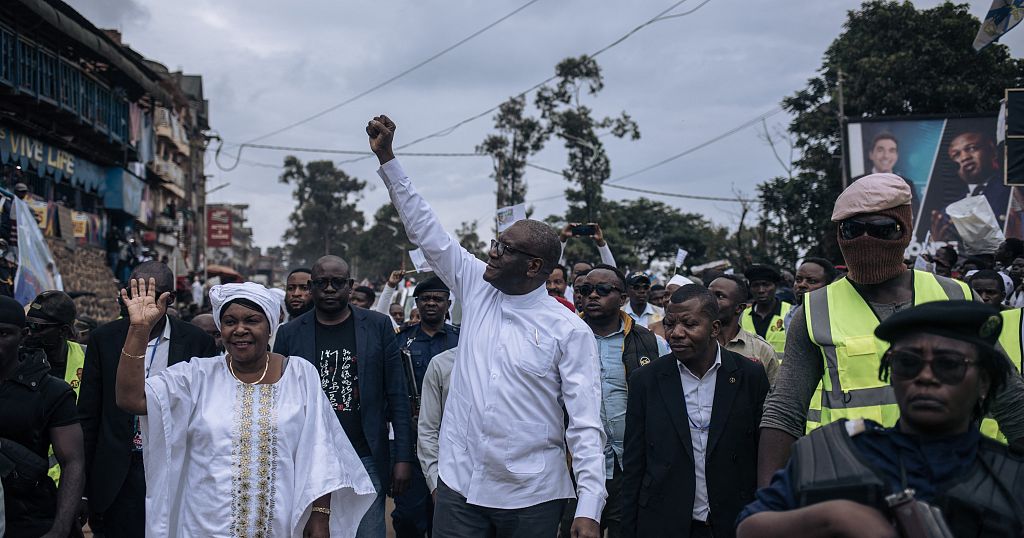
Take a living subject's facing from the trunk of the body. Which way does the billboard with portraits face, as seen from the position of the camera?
facing the viewer

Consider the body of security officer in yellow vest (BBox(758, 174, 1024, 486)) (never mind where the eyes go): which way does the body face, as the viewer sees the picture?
toward the camera

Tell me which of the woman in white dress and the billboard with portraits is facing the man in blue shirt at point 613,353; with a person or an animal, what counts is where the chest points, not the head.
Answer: the billboard with portraits

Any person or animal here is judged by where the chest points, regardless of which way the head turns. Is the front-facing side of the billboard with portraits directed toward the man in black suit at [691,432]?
yes

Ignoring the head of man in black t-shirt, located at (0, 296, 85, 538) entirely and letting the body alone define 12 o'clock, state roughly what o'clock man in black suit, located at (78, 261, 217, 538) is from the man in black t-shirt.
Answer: The man in black suit is roughly at 7 o'clock from the man in black t-shirt.

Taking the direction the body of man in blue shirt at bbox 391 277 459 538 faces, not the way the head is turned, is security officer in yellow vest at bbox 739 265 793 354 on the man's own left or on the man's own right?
on the man's own left

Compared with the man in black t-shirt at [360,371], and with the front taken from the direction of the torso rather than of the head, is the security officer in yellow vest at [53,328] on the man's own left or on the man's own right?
on the man's own right

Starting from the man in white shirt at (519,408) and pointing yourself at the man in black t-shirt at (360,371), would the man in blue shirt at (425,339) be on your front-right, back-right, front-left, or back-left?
front-right

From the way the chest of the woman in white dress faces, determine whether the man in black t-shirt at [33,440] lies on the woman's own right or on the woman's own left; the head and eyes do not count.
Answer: on the woman's own right

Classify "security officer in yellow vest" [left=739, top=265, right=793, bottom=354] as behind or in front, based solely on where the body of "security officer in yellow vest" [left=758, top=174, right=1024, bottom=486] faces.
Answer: behind

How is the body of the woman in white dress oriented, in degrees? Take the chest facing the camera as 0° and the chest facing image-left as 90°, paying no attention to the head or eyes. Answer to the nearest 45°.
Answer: approximately 0°

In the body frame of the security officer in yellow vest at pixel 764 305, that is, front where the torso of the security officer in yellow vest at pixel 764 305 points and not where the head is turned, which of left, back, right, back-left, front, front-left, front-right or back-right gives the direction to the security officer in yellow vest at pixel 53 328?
front-right

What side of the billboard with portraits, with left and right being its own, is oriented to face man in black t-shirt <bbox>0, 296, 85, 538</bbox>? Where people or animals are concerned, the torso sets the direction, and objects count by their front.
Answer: front

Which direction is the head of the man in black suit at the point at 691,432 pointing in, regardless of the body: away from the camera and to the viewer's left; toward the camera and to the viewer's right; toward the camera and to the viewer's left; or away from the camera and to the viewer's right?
toward the camera and to the viewer's left

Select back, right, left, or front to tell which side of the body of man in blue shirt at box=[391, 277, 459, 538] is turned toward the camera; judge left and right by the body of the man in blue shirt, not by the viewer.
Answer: front

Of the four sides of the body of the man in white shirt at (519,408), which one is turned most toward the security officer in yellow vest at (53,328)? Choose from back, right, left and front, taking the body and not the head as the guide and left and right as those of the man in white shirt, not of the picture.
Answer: right

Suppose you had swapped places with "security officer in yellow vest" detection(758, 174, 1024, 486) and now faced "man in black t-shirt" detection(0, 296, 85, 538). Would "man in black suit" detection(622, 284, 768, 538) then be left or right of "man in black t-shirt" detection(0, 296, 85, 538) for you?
right
